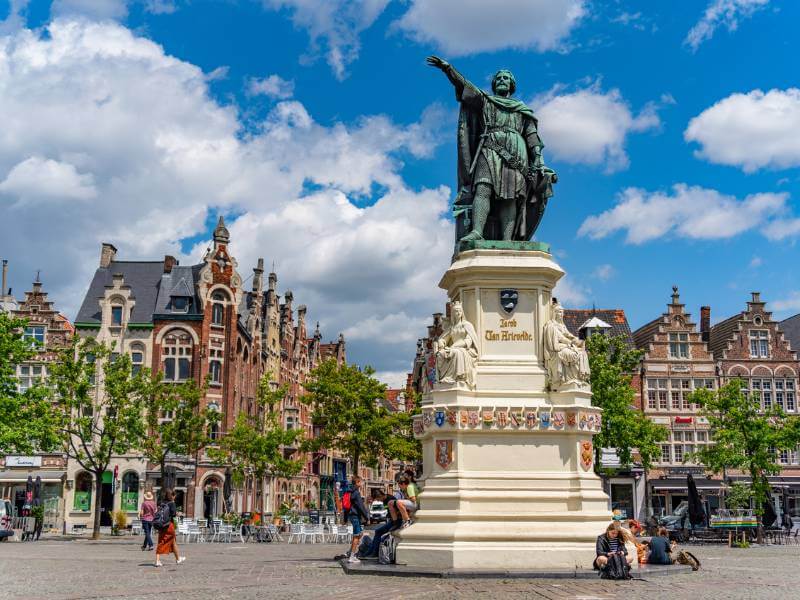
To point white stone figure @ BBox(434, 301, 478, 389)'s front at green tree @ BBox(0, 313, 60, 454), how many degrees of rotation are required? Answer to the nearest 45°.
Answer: approximately 90° to its right

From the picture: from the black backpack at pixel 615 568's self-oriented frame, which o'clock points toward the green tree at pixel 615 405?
The green tree is roughly at 6 o'clock from the black backpack.

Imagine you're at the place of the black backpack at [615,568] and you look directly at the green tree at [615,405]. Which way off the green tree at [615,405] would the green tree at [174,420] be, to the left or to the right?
left

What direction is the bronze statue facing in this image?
toward the camera

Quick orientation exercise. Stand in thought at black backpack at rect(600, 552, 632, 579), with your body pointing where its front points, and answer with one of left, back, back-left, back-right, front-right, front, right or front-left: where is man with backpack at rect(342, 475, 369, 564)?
back-right

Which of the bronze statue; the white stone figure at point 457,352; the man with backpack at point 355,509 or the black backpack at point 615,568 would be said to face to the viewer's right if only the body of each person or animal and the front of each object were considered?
the man with backpack

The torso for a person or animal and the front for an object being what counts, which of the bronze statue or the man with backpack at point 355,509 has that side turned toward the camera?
the bronze statue

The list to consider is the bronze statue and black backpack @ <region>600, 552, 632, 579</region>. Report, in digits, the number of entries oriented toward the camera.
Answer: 2

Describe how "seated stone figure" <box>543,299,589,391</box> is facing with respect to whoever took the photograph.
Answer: facing the viewer and to the right of the viewer

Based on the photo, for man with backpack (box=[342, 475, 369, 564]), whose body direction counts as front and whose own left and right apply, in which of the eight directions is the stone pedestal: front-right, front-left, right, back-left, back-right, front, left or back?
front-right

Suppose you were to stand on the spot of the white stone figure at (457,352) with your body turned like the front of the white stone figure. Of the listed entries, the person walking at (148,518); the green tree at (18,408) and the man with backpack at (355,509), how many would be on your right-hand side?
3
